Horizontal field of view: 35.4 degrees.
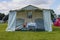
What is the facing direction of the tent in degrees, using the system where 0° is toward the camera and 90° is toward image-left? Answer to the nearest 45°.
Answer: approximately 0°
